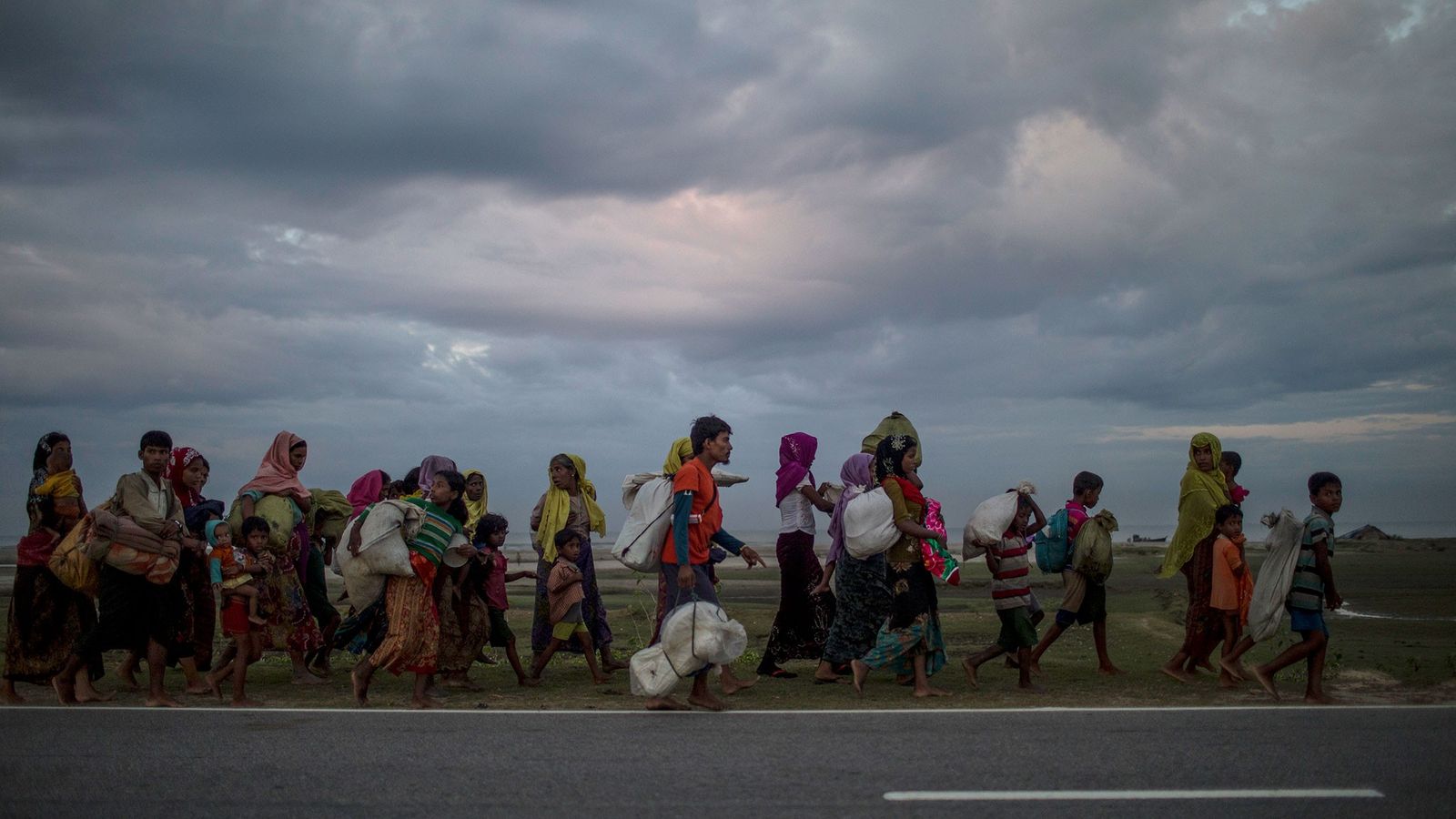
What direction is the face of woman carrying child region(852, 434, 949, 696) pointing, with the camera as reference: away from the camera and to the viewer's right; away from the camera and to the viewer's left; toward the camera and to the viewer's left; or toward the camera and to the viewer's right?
toward the camera and to the viewer's right

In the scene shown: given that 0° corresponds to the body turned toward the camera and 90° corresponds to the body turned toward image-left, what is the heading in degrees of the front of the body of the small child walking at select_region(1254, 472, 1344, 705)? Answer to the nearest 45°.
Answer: approximately 270°

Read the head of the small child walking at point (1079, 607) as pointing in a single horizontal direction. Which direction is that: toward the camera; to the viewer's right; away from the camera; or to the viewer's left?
to the viewer's right

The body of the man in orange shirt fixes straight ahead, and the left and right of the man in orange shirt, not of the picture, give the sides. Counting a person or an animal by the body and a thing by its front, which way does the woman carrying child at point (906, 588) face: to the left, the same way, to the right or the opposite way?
the same way

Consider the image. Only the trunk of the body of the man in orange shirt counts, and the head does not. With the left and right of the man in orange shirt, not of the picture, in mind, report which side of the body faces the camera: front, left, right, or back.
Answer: right

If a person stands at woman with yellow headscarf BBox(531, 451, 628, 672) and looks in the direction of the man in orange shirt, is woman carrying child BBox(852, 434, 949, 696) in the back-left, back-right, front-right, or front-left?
front-left

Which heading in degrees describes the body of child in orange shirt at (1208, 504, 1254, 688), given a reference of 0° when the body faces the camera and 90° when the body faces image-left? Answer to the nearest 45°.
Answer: approximately 270°

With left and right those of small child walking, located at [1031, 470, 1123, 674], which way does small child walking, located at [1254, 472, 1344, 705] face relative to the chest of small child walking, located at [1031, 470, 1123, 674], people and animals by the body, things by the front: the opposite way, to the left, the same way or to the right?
the same way

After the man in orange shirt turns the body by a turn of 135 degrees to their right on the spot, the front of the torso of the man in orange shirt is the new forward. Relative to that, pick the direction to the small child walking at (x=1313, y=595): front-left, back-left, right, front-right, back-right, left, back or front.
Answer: back-left

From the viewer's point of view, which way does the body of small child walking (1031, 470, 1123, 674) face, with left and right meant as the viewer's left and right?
facing to the right of the viewer

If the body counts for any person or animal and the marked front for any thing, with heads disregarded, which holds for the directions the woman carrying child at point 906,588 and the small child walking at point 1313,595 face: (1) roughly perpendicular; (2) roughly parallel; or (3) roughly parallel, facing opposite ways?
roughly parallel

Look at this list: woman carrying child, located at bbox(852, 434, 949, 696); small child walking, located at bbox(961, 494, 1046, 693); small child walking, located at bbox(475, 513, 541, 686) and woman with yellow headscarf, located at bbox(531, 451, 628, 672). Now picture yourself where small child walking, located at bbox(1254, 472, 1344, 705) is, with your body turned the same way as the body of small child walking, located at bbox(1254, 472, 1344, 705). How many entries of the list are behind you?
4

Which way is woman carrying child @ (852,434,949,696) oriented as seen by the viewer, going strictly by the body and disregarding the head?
to the viewer's right
